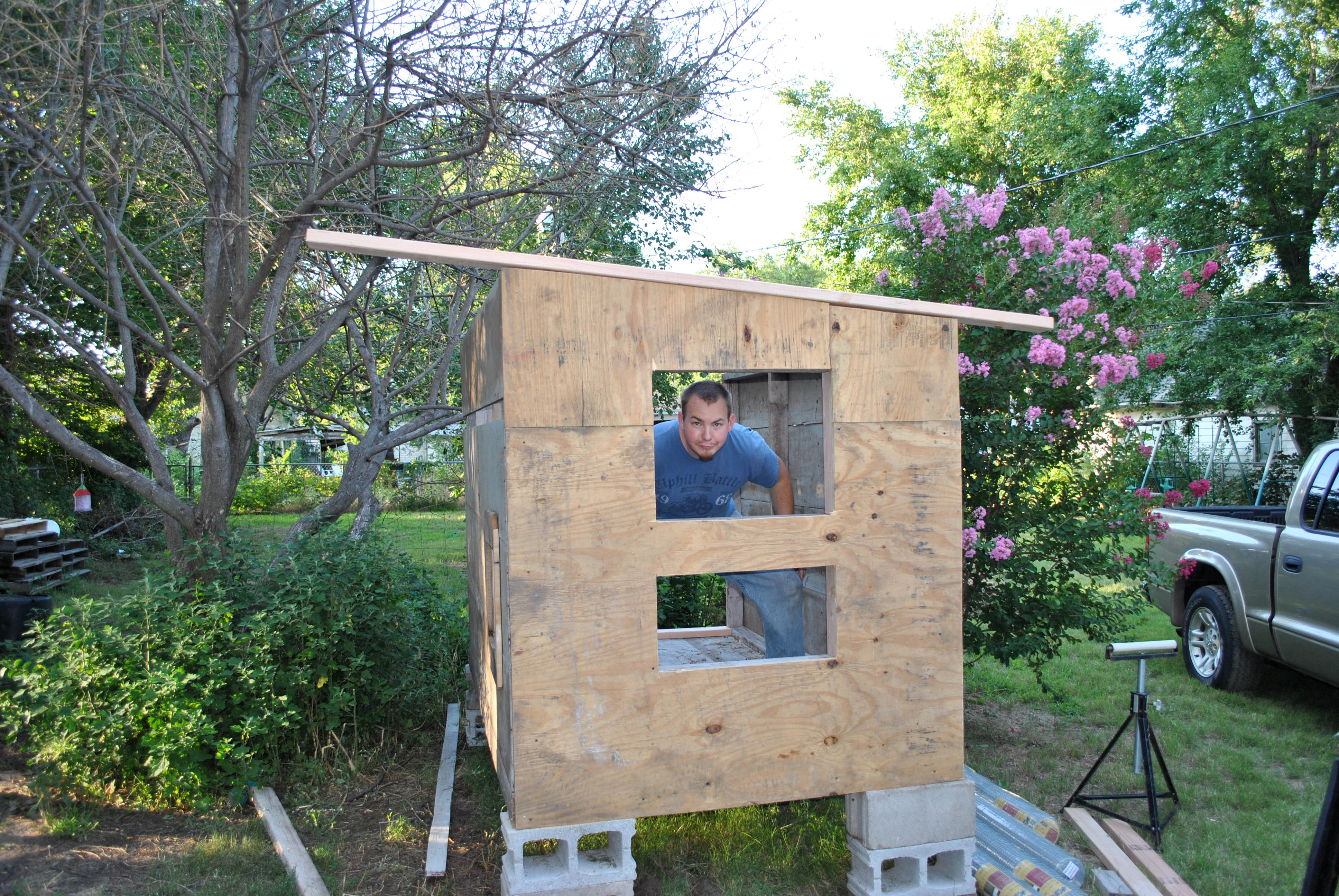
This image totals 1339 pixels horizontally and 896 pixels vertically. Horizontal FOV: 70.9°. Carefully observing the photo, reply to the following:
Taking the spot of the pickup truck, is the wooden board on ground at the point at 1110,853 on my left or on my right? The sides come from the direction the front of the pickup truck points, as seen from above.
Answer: on my right

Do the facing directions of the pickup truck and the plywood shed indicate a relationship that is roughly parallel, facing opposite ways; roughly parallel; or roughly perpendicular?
roughly perpendicular
